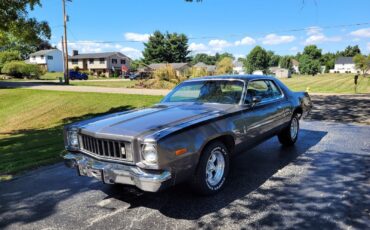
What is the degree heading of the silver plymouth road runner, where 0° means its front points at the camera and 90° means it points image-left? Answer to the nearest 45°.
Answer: approximately 45°

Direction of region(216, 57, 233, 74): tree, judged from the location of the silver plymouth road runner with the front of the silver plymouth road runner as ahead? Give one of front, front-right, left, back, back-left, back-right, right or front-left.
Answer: back-right

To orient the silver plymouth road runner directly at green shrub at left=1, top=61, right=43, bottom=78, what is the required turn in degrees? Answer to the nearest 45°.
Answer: approximately 90° to its right

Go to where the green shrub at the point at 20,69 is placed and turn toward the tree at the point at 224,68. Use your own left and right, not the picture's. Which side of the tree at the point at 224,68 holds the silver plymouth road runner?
right

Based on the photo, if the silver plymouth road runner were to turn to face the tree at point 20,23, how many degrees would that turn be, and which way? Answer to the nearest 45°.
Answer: approximately 90° to its right
